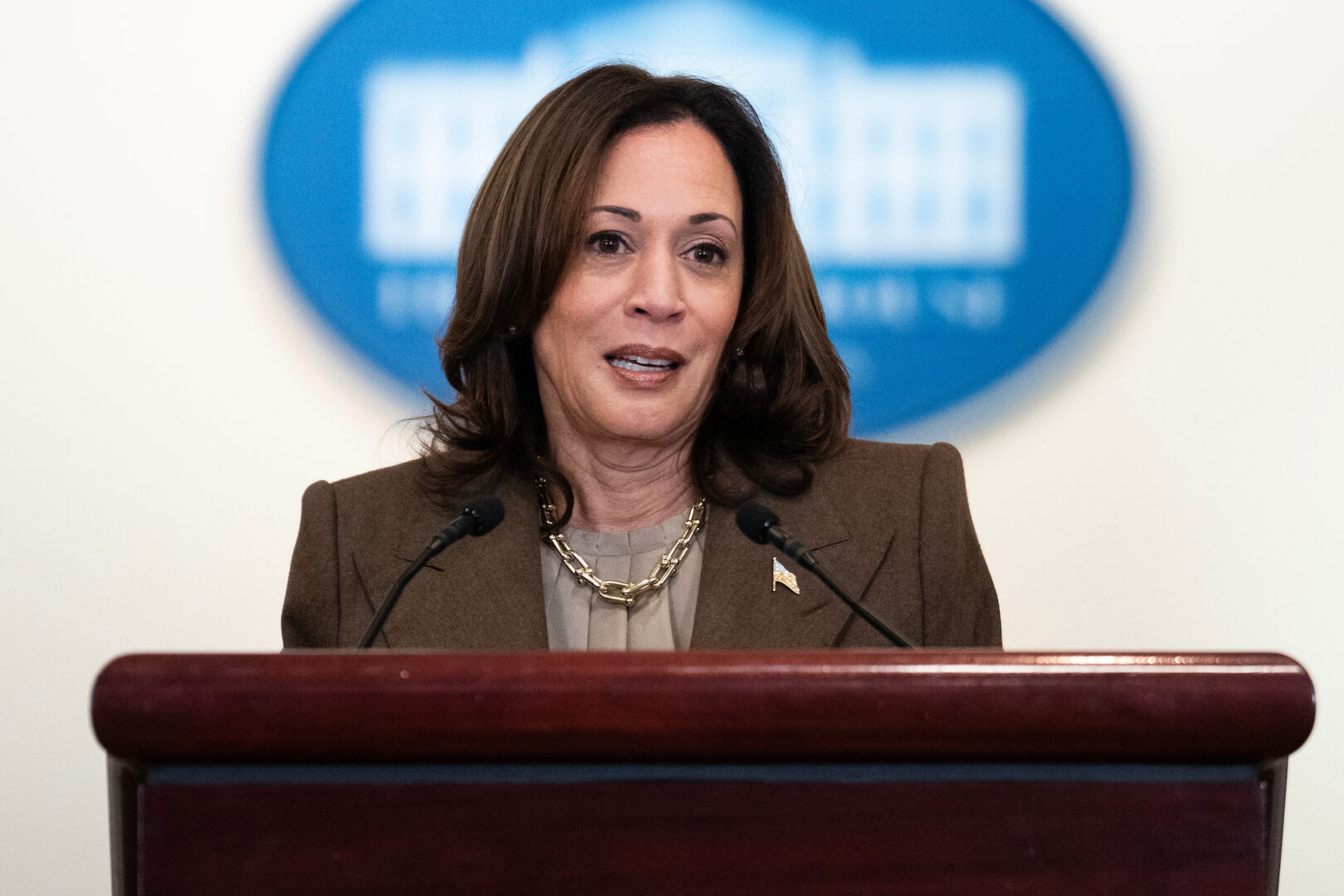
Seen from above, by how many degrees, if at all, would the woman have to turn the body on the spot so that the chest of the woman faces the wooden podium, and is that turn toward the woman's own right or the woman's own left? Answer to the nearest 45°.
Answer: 0° — they already face it

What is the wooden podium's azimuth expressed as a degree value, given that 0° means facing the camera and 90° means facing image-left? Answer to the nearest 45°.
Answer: approximately 0°

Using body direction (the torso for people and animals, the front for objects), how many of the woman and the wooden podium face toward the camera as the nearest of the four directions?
2

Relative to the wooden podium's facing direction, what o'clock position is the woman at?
The woman is roughly at 6 o'clock from the wooden podium.
